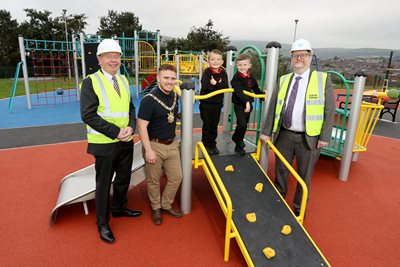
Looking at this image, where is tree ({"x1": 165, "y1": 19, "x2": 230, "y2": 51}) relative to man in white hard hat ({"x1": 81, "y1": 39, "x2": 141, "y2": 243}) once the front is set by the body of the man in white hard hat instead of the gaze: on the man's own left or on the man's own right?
on the man's own left

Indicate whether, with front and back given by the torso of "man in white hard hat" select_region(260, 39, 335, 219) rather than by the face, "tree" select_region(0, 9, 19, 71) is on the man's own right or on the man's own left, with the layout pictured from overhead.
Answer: on the man's own right

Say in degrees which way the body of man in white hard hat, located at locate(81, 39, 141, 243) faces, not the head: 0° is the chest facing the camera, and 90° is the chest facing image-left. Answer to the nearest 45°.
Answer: approximately 315°

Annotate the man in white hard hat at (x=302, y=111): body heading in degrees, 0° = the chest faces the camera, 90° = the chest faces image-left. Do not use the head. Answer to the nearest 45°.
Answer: approximately 0°

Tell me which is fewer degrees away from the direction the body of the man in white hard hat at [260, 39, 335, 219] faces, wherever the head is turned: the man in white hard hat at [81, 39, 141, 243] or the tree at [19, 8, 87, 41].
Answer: the man in white hard hat

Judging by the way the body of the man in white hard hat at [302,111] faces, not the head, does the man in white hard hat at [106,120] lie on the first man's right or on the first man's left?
on the first man's right

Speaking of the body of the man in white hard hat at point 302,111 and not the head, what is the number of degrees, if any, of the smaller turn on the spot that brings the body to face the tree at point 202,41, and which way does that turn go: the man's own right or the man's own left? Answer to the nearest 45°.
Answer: approximately 180°

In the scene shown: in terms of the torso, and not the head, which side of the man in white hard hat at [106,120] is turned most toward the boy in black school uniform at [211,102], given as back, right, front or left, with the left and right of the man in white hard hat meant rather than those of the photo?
left

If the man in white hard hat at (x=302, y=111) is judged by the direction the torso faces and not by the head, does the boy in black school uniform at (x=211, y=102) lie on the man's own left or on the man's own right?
on the man's own right
